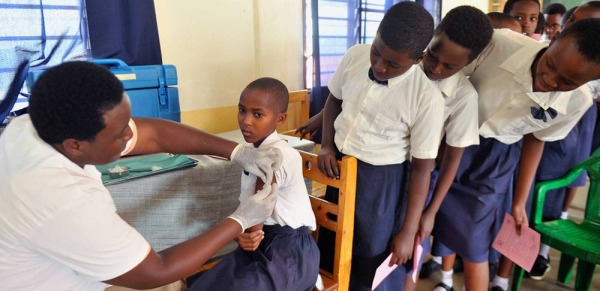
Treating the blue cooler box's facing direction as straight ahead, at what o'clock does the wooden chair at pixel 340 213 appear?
The wooden chair is roughly at 11 o'clock from the blue cooler box.

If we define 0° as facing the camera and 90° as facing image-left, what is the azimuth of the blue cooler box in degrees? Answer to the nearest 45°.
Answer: approximately 0°

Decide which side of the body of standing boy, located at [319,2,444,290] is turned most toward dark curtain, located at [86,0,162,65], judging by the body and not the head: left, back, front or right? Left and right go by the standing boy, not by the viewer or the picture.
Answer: right

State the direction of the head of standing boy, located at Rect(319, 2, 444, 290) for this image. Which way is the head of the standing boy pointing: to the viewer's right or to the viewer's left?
to the viewer's left

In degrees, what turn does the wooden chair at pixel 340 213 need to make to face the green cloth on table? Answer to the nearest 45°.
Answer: approximately 45° to its right

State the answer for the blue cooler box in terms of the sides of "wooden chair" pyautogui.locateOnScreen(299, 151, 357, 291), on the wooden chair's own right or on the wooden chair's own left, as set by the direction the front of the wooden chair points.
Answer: on the wooden chair's own right

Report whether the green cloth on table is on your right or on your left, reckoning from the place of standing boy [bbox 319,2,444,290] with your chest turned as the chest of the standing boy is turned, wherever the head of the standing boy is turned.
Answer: on your right
